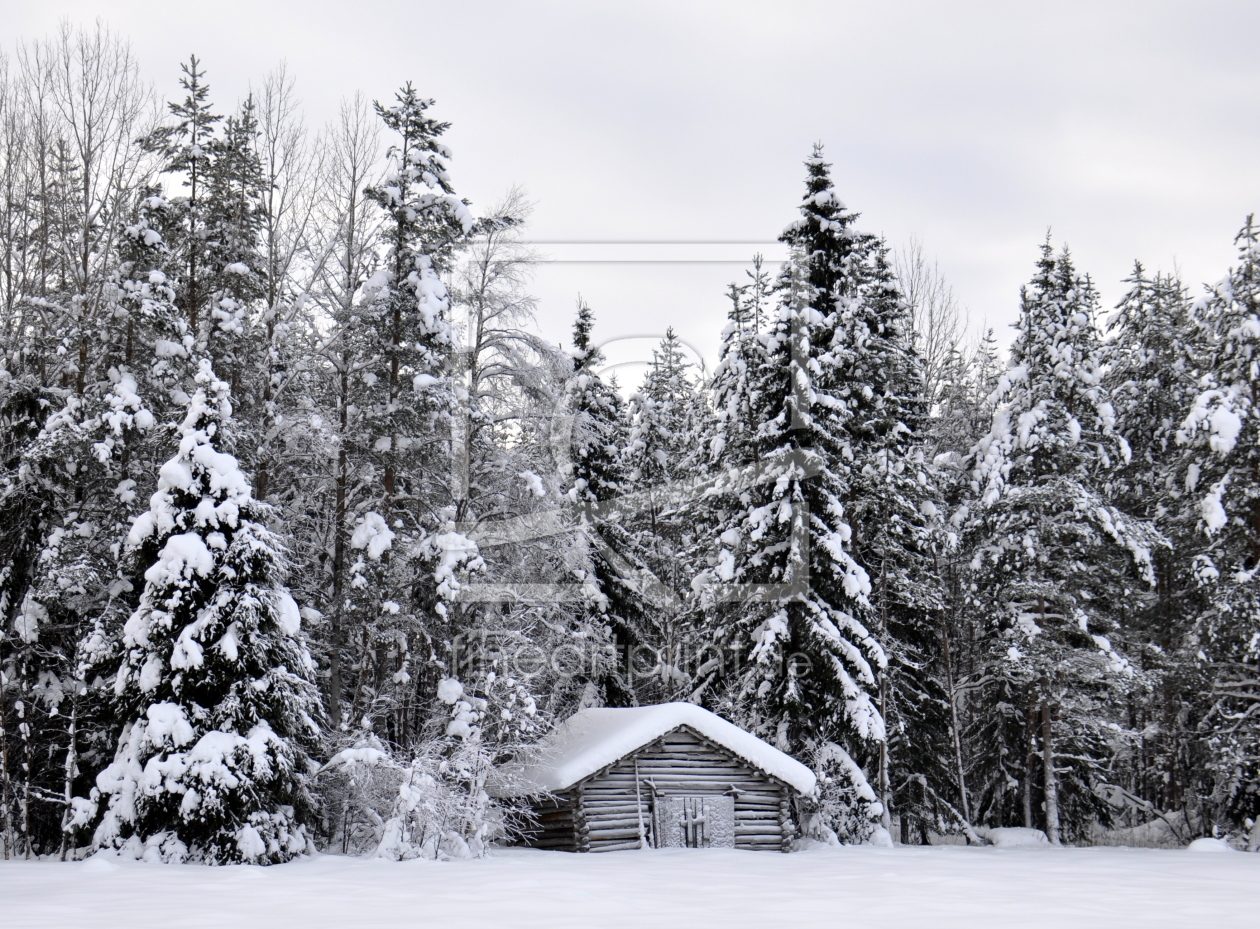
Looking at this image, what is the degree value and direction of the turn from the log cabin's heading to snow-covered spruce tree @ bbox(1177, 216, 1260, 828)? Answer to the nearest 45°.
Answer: approximately 90° to its left

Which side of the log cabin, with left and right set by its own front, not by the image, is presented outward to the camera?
front

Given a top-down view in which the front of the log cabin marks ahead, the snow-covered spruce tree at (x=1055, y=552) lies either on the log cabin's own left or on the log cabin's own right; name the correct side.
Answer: on the log cabin's own left

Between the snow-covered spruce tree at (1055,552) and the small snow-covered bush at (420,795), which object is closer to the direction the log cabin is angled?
the small snow-covered bush

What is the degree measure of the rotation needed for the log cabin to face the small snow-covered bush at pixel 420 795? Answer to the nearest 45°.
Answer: approximately 45° to its right

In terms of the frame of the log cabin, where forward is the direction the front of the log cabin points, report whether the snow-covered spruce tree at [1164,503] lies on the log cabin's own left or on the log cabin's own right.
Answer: on the log cabin's own left
